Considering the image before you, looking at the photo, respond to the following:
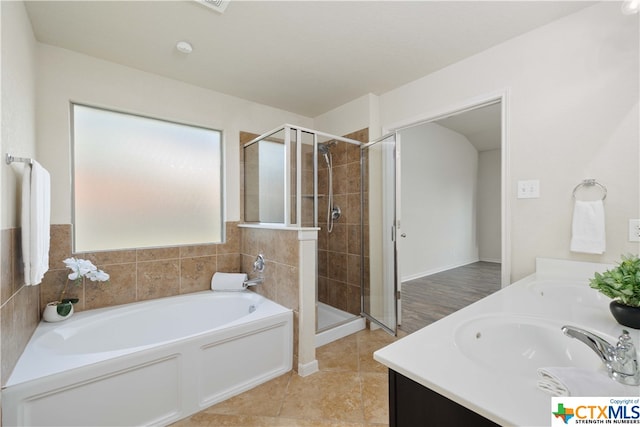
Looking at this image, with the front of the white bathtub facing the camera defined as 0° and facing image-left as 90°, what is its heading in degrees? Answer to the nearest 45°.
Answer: approximately 315°

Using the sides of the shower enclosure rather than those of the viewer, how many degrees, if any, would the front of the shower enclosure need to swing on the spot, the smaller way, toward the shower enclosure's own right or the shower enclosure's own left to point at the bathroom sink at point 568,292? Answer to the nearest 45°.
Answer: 0° — it already faces it

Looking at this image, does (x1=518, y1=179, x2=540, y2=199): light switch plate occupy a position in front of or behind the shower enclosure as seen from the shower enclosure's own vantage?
in front

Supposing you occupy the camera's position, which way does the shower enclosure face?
facing the viewer and to the right of the viewer

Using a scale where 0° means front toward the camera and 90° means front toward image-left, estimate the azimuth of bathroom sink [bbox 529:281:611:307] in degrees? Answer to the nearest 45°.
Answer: approximately 135°

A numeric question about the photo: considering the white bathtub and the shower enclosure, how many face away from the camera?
0

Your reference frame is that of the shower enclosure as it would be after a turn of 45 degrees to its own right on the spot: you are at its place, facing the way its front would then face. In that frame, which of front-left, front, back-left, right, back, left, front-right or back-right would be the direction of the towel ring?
front-left

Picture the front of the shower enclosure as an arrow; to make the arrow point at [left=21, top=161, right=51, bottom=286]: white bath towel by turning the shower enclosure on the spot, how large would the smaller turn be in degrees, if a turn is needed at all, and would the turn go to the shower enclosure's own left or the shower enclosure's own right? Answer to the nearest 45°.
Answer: approximately 90° to the shower enclosure's own right

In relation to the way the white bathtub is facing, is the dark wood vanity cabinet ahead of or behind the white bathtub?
ahead

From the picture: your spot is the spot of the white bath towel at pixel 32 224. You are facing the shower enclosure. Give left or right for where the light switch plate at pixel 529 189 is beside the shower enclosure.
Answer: right
